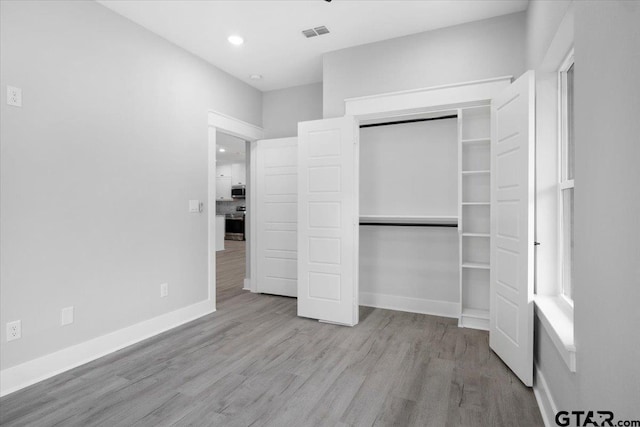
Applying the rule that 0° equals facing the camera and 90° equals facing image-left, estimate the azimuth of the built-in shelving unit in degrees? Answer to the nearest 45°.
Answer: approximately 0°

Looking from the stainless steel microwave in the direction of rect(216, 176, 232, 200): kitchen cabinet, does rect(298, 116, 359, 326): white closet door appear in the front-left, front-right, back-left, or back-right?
back-left

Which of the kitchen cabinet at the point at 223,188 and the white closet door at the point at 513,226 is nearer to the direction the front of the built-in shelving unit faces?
the white closet door

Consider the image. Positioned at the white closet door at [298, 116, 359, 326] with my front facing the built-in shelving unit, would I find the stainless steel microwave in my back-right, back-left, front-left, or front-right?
back-left

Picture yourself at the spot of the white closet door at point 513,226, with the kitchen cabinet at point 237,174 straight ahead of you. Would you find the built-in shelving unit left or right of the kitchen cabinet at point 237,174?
right

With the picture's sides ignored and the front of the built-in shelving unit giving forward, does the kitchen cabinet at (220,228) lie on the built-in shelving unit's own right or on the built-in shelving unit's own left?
on the built-in shelving unit's own right

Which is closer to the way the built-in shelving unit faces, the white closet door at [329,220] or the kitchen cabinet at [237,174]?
the white closet door

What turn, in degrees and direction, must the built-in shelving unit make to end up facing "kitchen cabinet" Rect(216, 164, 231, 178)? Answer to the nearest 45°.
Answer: approximately 135° to its right

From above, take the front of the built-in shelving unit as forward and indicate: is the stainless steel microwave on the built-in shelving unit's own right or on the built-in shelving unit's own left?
on the built-in shelving unit's own right

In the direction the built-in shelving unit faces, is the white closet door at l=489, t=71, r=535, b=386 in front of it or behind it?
in front

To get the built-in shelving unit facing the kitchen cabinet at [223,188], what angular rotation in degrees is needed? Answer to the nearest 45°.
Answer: approximately 135° to its right

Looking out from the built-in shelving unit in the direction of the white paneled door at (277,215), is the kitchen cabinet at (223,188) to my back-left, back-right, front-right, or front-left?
front-right

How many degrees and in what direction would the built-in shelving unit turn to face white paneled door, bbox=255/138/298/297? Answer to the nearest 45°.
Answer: approximately 90° to its right
